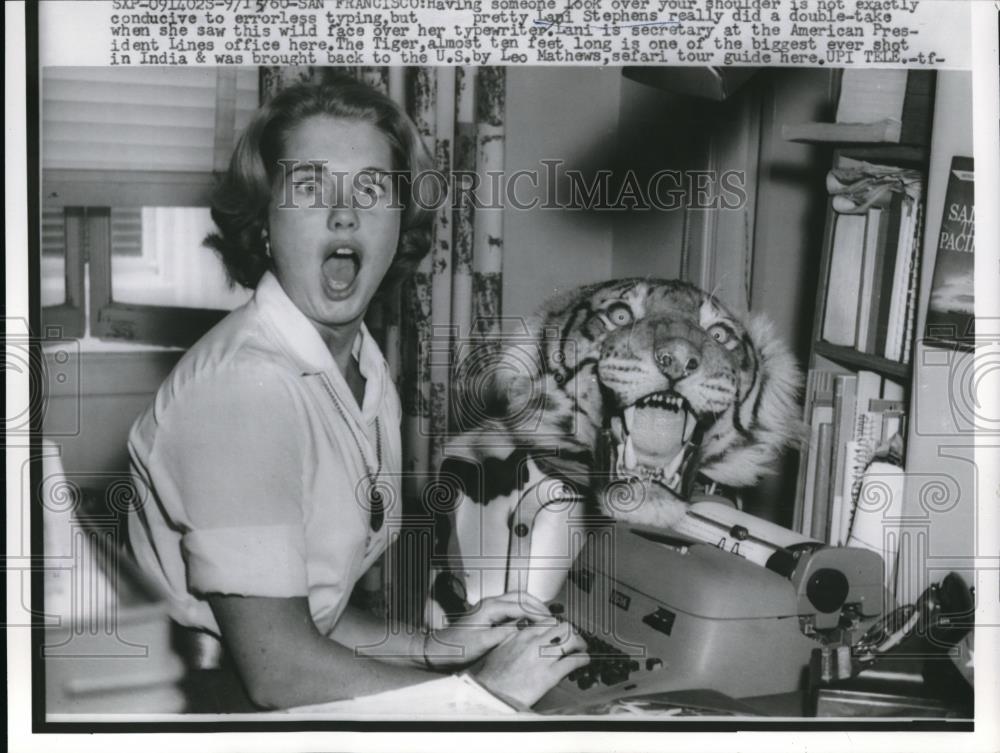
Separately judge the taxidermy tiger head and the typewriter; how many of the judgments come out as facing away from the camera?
0

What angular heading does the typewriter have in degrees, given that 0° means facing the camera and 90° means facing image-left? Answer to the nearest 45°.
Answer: approximately 45°
